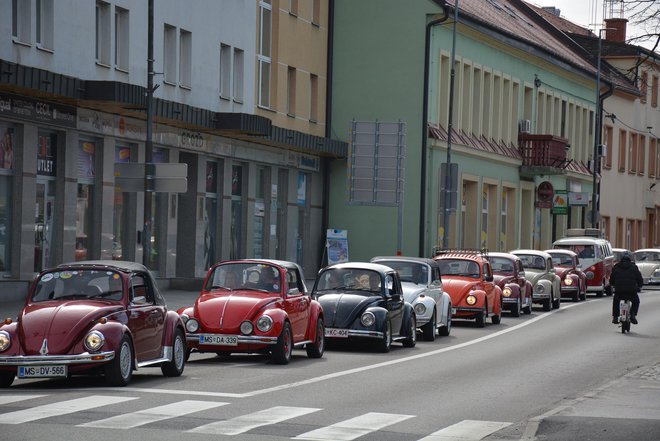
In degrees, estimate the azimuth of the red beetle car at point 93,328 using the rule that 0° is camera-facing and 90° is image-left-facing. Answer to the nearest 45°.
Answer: approximately 45°

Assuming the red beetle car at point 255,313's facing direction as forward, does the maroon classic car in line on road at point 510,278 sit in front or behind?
behind

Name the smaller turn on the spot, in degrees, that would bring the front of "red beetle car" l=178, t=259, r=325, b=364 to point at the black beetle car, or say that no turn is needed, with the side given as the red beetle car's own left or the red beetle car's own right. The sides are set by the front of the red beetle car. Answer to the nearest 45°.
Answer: approximately 180°

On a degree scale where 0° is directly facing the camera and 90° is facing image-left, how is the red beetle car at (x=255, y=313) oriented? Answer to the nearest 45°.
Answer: approximately 45°

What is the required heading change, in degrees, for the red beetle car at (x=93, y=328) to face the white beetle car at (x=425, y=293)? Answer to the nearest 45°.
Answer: approximately 180°

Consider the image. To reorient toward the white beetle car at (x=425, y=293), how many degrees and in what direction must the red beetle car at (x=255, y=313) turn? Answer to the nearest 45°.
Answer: approximately 180°

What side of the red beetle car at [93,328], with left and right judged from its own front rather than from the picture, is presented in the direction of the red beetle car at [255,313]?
back
